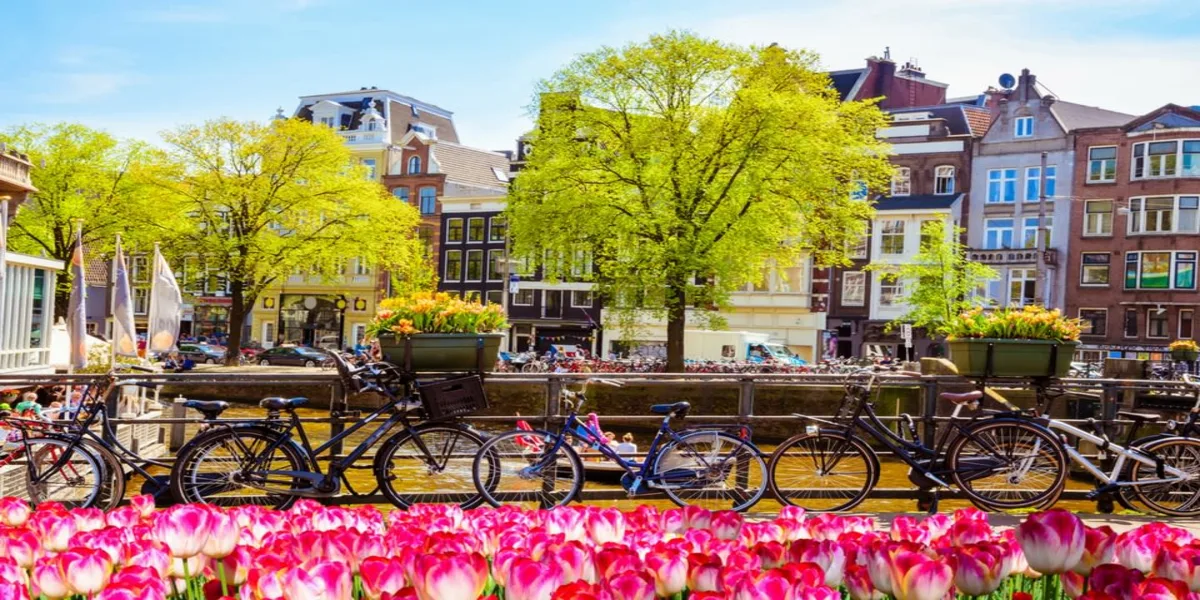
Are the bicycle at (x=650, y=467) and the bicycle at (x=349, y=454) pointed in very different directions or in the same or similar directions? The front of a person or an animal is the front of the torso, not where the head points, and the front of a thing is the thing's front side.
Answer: very different directions

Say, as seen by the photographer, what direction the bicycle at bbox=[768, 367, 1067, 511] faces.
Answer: facing to the left of the viewer

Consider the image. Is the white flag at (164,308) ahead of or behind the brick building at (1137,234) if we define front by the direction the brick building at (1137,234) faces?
ahead

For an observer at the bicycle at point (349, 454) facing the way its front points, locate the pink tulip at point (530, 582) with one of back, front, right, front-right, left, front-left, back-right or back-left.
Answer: right

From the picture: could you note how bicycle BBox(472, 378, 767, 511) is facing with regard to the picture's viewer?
facing to the left of the viewer

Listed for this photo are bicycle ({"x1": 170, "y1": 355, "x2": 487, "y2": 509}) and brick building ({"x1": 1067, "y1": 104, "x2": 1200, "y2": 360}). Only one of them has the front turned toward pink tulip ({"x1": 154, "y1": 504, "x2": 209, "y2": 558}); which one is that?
the brick building

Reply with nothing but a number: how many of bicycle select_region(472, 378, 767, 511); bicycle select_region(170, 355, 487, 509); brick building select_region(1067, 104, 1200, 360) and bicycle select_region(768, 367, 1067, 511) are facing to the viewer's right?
1

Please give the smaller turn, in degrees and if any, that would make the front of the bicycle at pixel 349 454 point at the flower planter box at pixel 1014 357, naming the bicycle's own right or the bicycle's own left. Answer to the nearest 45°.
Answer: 0° — it already faces it

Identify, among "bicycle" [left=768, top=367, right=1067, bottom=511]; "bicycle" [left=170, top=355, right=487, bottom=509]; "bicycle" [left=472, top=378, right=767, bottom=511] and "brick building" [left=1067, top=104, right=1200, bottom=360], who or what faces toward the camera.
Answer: the brick building

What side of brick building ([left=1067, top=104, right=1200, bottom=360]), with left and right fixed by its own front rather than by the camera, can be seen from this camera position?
front

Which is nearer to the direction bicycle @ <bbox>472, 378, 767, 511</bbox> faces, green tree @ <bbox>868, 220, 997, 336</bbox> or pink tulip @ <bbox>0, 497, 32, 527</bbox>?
the pink tulip

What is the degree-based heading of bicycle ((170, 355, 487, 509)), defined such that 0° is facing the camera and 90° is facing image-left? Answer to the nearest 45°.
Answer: approximately 270°

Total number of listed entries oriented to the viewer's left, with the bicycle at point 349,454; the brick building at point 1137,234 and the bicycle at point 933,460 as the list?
1

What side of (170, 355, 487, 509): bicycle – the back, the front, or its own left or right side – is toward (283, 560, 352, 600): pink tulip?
right

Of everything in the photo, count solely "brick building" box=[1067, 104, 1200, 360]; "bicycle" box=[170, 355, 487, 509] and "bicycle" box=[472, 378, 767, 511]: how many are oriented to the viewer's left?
1

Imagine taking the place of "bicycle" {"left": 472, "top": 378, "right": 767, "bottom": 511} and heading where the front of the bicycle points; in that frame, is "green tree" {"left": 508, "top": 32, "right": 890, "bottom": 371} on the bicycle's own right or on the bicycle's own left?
on the bicycle's own right

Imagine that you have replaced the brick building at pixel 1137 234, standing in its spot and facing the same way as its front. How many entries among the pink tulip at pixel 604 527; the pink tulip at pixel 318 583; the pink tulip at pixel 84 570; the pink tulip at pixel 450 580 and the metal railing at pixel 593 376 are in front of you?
5
